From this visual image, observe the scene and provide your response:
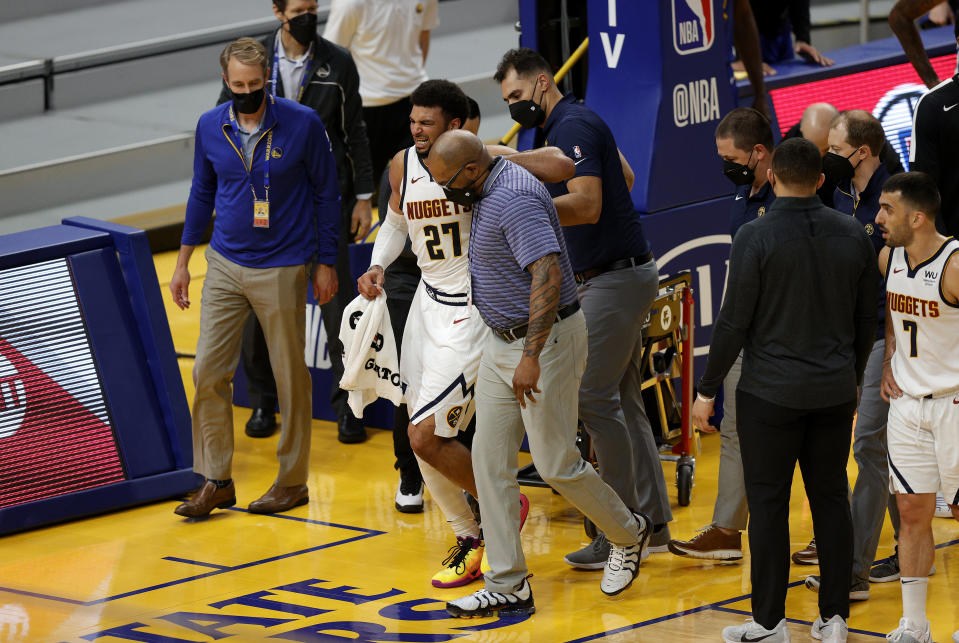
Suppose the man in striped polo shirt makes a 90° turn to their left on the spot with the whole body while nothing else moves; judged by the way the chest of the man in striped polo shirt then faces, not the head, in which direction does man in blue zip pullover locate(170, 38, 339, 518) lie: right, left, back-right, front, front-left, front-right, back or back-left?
back

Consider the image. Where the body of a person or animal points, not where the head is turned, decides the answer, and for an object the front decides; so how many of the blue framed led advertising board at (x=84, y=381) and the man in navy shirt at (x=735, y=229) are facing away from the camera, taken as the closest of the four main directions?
0

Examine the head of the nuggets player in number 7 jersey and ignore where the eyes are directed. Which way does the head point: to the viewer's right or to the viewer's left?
to the viewer's left

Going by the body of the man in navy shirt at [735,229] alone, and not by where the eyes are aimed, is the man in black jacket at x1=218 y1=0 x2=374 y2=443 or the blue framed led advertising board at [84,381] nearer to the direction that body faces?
the blue framed led advertising board

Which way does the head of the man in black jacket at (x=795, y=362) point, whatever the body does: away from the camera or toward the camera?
away from the camera

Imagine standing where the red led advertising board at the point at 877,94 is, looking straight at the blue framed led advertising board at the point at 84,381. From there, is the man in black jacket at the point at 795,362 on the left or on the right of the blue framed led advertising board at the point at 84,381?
left

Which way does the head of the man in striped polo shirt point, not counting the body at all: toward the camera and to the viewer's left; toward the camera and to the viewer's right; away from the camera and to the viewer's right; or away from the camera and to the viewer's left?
toward the camera and to the viewer's left

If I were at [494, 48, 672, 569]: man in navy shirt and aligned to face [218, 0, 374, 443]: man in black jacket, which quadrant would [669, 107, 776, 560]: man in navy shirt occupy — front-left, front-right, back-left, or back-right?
back-right

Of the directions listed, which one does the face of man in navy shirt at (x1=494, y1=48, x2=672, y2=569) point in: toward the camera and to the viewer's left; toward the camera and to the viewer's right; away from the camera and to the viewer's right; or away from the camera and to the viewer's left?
toward the camera and to the viewer's left

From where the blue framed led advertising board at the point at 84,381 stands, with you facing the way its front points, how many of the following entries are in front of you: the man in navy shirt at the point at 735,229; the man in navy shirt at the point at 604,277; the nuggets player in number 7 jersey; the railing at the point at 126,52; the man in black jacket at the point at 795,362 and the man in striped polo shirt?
5

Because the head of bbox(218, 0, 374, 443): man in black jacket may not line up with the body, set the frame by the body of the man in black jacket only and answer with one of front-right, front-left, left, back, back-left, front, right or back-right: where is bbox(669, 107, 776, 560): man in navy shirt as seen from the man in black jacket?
front-left

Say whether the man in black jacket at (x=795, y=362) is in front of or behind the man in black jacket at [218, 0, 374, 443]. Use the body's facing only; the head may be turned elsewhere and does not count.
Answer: in front

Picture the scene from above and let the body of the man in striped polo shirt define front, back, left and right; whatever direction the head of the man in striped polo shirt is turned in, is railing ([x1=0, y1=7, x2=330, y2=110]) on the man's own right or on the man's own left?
on the man's own right

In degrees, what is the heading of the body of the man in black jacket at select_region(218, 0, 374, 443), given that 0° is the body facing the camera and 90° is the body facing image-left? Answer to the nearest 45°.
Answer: approximately 0°

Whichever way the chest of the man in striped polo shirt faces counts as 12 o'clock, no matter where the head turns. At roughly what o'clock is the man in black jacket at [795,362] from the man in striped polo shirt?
The man in black jacket is roughly at 8 o'clock from the man in striped polo shirt.

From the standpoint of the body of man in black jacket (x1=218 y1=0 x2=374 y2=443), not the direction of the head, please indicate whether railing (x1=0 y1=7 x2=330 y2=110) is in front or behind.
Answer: behind
